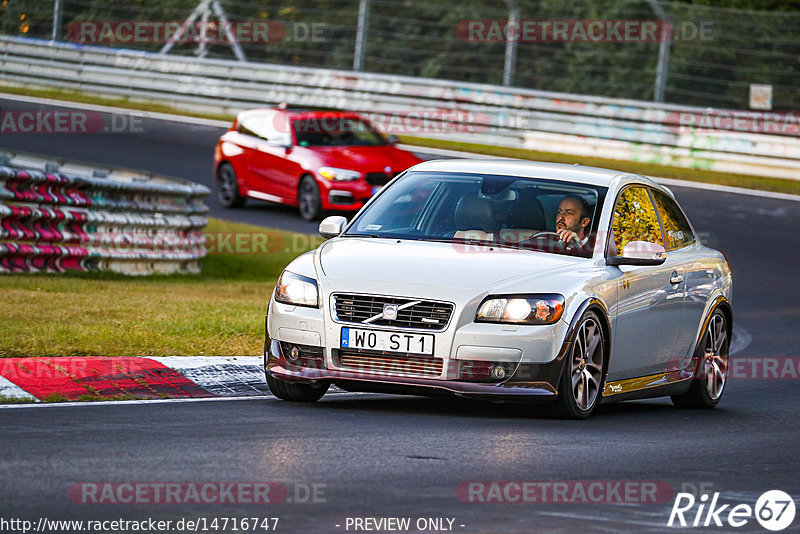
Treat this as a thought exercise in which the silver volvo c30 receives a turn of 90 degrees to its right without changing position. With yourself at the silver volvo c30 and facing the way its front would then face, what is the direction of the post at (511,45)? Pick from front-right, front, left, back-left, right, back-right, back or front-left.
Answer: front-right

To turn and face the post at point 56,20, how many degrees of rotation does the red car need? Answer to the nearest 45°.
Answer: approximately 180°

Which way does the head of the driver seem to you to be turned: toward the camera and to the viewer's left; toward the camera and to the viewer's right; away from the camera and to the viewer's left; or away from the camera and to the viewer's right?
toward the camera and to the viewer's left

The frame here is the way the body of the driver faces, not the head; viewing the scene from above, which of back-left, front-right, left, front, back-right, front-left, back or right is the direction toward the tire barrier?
right

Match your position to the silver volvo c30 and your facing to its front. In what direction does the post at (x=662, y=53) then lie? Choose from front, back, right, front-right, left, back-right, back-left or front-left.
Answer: back-right

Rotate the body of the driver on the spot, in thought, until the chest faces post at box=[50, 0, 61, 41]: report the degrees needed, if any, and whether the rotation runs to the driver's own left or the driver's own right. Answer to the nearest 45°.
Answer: approximately 90° to the driver's own right

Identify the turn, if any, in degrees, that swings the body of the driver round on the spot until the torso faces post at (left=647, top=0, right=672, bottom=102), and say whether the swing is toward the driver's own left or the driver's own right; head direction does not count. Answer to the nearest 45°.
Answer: approximately 135° to the driver's own right

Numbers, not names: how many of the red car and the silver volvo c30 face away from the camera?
0

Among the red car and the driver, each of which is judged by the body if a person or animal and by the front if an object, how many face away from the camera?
0

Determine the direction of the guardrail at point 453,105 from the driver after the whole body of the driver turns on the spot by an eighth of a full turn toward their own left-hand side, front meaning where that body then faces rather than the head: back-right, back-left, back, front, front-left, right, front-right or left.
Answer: back

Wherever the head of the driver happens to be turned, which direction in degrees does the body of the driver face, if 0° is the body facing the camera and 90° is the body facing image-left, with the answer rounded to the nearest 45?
approximately 45°

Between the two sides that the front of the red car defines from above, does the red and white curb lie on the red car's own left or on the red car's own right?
on the red car's own right

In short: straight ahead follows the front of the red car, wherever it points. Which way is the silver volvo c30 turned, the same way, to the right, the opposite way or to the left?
to the right

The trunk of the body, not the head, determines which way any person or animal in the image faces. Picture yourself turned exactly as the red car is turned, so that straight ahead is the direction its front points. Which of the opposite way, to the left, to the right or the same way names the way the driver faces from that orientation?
to the right

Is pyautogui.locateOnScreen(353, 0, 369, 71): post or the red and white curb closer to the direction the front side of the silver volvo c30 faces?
the red and white curb

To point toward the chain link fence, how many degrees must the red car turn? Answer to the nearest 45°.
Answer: approximately 90° to its left
